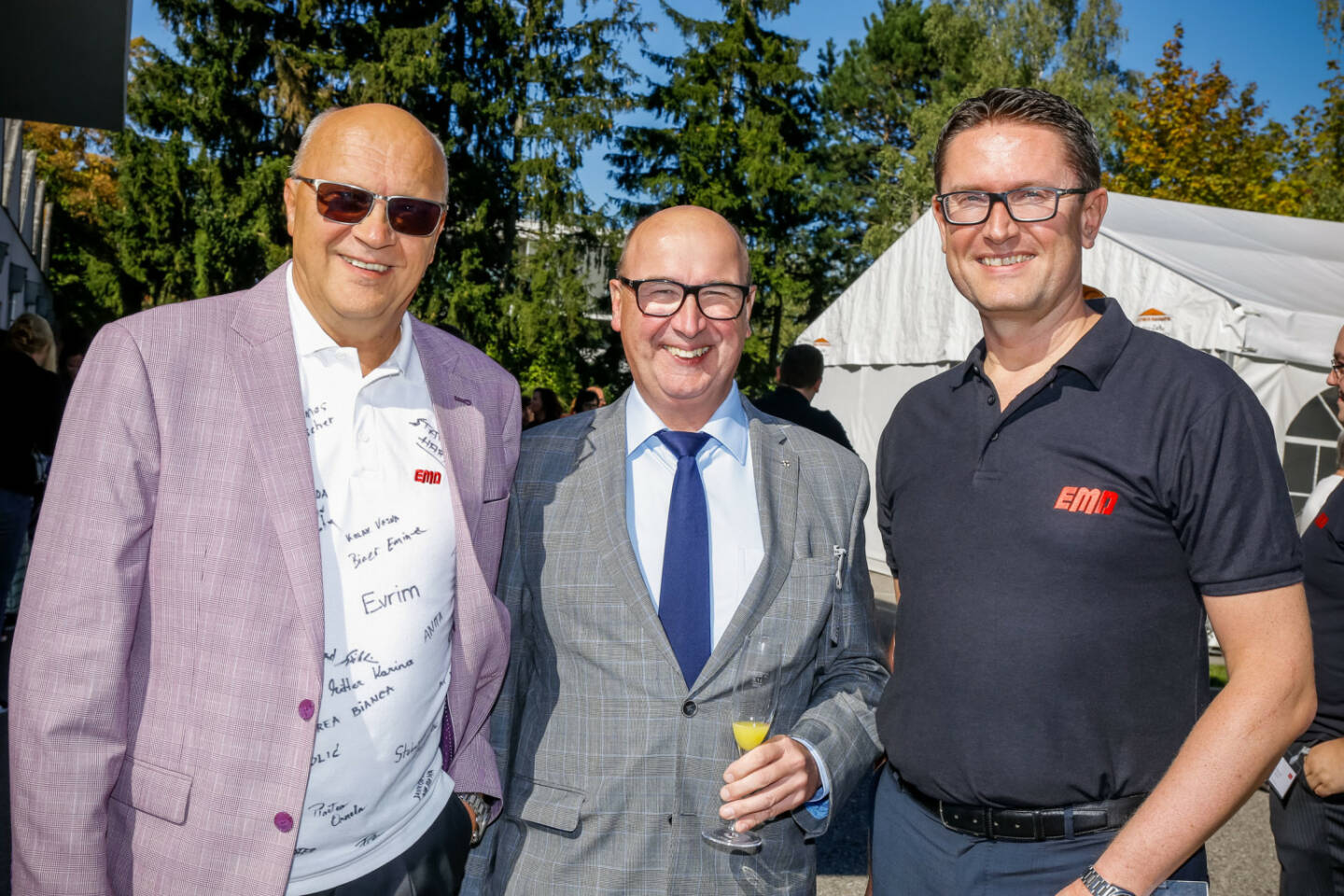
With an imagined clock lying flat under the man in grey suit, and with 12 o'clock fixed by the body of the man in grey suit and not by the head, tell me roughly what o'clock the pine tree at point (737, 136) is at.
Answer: The pine tree is roughly at 6 o'clock from the man in grey suit.

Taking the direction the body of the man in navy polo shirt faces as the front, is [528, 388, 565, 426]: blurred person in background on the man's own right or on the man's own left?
on the man's own right

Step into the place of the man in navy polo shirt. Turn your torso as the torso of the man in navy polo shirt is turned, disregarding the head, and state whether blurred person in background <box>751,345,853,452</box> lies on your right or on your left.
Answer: on your right

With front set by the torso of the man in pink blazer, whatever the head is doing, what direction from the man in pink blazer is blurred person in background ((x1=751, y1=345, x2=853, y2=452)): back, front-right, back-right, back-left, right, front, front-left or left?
left

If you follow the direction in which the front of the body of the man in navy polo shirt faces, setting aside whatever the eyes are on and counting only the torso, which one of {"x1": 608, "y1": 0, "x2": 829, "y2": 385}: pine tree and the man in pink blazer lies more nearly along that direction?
the man in pink blazer

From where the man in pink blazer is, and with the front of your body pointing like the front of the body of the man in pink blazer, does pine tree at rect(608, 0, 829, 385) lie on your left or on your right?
on your left

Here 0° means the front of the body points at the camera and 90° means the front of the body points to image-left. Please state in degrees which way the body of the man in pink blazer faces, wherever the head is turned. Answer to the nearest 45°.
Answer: approximately 315°

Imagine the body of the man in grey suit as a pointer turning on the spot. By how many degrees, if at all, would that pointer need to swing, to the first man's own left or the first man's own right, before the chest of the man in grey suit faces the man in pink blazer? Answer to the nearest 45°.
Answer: approximately 45° to the first man's own right

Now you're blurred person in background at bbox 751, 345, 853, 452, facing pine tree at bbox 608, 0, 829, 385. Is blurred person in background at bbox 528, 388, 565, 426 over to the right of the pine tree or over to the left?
left

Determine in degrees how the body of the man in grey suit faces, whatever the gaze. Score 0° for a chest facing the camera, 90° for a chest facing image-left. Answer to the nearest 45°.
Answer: approximately 0°
